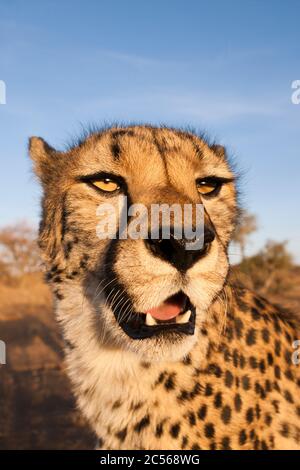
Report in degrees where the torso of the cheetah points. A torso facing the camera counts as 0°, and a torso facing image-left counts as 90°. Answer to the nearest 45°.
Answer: approximately 45°
